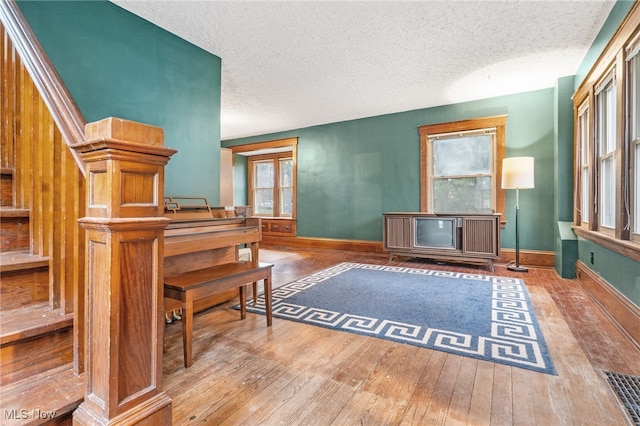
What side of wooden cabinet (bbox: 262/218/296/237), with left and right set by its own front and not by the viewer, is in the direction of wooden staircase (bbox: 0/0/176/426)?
front

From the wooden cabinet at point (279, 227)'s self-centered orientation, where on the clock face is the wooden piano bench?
The wooden piano bench is roughly at 12 o'clock from the wooden cabinet.

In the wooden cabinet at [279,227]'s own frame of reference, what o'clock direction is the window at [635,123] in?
The window is roughly at 11 o'clock from the wooden cabinet.

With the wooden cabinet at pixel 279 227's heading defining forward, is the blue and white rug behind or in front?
in front

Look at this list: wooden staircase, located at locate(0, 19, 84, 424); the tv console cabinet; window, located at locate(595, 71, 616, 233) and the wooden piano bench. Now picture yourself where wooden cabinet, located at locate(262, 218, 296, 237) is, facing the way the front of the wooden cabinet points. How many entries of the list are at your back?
0

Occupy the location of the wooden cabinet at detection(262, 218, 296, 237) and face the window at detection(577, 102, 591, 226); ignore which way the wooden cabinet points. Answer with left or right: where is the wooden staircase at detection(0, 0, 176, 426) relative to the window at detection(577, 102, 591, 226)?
right

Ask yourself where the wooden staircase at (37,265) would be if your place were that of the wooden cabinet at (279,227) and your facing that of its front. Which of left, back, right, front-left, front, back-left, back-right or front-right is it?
front

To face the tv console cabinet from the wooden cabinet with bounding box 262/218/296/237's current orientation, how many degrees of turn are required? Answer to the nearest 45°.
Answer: approximately 45° to its left

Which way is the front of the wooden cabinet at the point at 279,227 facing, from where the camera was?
facing the viewer

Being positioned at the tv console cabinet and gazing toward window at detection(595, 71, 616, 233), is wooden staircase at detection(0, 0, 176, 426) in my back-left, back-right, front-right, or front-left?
front-right

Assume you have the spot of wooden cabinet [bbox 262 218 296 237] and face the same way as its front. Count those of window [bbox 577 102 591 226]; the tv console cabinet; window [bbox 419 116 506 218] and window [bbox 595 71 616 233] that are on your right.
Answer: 0

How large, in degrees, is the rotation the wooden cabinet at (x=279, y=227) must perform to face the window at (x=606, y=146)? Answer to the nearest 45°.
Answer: approximately 45° to its left

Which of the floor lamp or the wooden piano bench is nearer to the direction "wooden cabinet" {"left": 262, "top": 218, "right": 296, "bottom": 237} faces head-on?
the wooden piano bench

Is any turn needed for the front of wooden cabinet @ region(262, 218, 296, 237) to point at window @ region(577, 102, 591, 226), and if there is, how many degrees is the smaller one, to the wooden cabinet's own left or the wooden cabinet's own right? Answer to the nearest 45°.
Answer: approximately 45° to the wooden cabinet's own left
